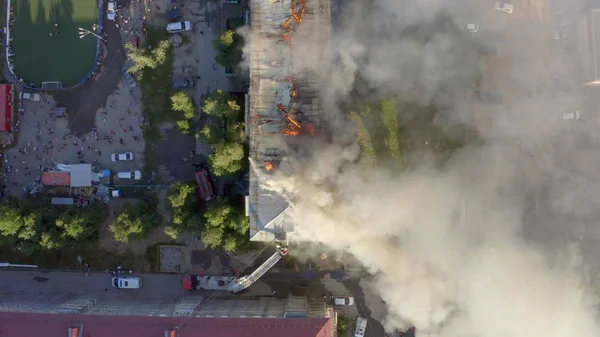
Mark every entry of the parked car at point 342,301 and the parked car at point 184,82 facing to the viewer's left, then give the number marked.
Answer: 1

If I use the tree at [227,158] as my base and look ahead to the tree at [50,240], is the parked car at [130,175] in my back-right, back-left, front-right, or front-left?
front-right

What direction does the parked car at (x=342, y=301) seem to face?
to the viewer's left

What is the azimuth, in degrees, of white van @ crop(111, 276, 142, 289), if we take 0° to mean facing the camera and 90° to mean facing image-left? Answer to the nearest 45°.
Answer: approximately 90°

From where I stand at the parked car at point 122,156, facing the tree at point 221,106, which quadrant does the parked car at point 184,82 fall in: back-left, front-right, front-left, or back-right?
front-left
